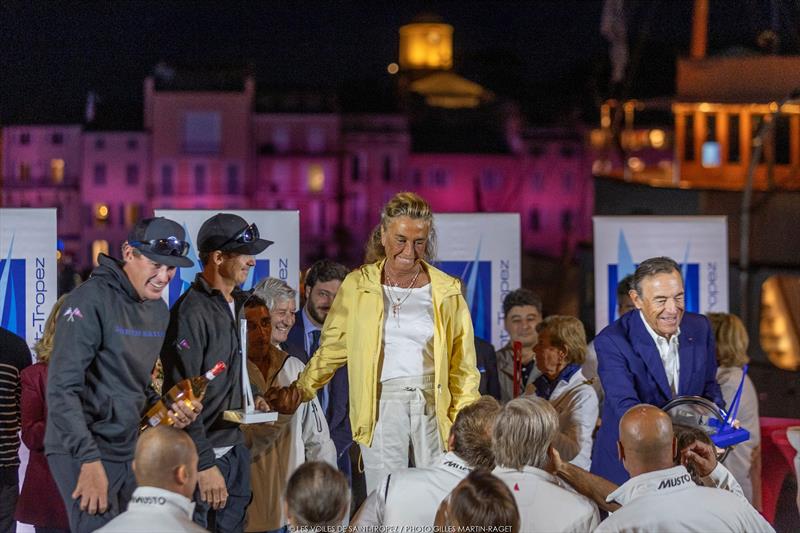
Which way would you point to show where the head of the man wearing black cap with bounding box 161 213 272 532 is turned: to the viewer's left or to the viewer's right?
to the viewer's right

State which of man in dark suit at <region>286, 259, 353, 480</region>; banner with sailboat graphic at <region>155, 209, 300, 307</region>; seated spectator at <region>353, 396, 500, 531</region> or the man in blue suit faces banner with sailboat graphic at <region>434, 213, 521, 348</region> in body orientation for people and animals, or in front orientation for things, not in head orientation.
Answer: the seated spectator

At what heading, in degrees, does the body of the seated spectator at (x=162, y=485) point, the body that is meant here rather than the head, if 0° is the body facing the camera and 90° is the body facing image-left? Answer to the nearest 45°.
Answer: approximately 225°

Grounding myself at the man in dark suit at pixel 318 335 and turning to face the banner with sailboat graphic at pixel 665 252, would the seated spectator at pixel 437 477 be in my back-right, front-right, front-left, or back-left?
back-right

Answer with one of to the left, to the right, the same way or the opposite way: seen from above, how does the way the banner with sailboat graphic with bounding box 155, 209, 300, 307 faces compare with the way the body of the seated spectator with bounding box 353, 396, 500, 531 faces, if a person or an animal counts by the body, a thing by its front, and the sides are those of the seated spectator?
the opposite way

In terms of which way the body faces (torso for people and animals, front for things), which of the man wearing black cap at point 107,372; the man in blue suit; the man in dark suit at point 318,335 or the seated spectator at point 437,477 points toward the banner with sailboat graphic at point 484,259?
the seated spectator

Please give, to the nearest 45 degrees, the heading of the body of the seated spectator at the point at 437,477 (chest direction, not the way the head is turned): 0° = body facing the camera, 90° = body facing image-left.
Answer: approximately 180°

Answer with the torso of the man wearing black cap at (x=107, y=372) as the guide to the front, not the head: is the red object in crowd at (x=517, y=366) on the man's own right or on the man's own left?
on the man's own left

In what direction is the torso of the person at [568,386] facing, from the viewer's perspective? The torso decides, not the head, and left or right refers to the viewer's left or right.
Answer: facing to the left of the viewer

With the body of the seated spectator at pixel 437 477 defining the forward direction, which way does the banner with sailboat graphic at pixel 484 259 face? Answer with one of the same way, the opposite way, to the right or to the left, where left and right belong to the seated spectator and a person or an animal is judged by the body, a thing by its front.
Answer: the opposite way

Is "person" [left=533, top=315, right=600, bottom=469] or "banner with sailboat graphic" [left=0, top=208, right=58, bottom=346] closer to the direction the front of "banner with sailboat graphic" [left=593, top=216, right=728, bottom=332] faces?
the person
